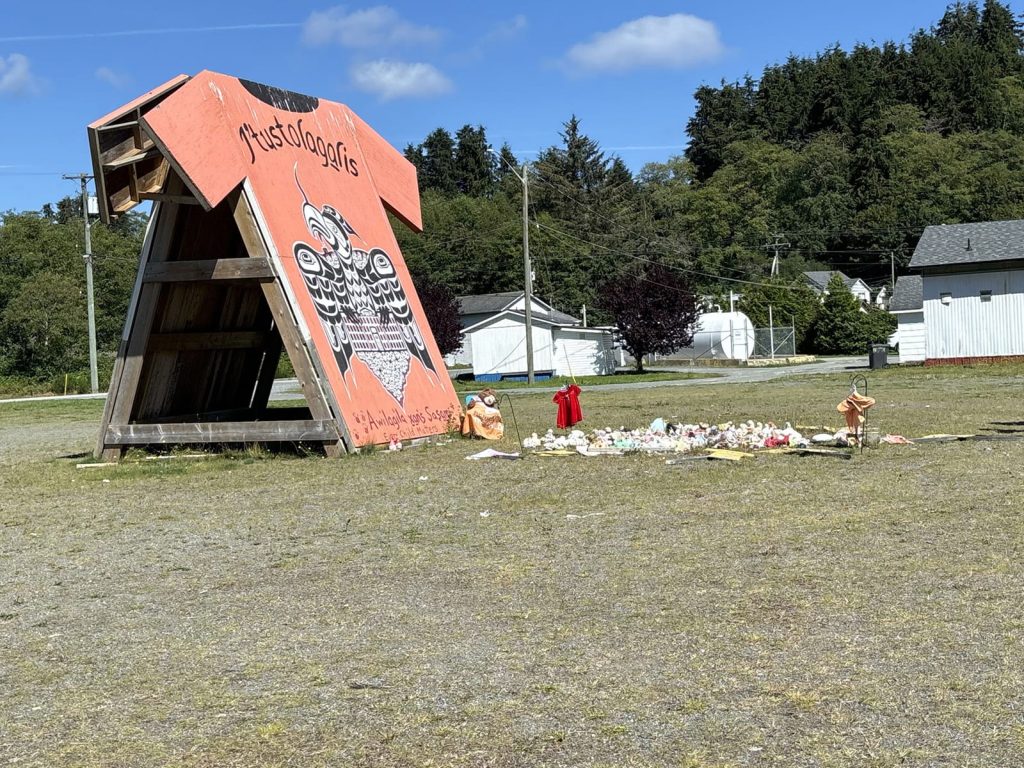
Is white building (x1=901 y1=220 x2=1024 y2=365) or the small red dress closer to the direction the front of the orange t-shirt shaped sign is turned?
the small red dress

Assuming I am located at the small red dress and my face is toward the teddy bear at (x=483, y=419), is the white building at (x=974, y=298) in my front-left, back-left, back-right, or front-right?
back-right

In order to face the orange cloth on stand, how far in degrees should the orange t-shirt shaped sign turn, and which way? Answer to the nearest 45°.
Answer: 0° — it already faces it

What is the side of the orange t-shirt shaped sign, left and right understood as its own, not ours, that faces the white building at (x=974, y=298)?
left

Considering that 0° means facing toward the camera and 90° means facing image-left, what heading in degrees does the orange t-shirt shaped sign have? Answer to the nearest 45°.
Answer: approximately 315°

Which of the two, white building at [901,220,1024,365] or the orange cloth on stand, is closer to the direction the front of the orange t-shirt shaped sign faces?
the orange cloth on stand

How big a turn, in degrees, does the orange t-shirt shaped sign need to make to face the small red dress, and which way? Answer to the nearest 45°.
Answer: approximately 45° to its left
